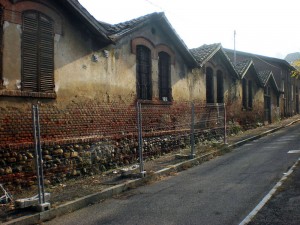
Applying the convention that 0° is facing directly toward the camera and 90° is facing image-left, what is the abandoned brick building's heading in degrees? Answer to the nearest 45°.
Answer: approximately 315°
